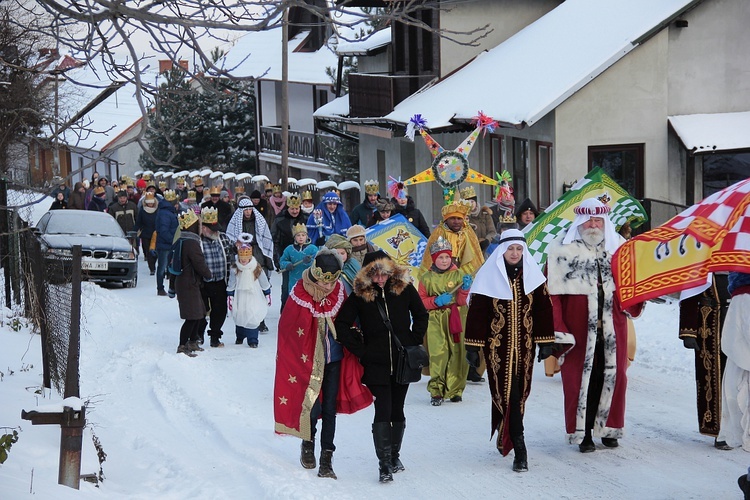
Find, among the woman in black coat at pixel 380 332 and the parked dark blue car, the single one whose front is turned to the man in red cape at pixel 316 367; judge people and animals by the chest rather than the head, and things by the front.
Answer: the parked dark blue car

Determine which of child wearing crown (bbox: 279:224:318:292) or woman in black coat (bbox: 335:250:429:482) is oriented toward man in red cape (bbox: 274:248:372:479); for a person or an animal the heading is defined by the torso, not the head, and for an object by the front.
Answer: the child wearing crown

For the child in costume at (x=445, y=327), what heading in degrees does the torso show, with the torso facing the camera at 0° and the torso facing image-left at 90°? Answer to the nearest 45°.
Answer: approximately 0°

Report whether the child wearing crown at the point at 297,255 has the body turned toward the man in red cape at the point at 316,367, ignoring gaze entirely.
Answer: yes

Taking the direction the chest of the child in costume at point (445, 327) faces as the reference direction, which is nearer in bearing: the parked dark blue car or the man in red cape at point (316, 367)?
the man in red cape
